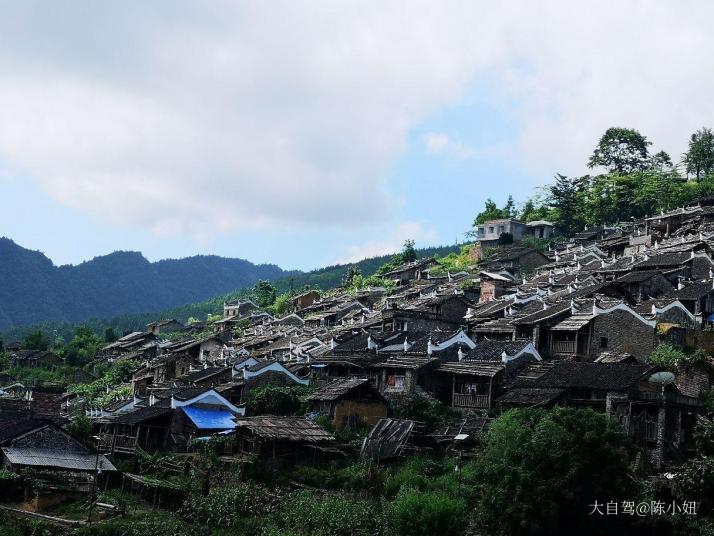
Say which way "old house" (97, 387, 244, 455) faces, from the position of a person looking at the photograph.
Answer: facing the viewer and to the left of the viewer

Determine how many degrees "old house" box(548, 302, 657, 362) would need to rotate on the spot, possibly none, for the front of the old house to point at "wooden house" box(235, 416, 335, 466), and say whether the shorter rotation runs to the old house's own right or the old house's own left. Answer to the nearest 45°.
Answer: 0° — it already faces it

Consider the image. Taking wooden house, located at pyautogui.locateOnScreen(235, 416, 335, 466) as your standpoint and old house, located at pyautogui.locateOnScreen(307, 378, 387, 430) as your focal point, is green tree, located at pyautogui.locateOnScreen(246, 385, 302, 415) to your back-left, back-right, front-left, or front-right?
front-left

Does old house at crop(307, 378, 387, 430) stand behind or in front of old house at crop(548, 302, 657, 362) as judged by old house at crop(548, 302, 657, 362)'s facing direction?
in front

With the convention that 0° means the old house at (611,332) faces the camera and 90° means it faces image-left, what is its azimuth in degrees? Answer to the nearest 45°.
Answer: approximately 45°

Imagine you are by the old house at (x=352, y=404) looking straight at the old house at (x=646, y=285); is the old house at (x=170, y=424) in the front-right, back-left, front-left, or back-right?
back-left

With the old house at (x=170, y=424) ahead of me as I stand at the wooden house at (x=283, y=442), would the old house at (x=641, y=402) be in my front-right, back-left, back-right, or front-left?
back-right

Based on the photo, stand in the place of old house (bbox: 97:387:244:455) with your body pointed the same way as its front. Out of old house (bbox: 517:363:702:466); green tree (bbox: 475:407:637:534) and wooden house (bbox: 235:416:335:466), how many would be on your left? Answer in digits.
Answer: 3

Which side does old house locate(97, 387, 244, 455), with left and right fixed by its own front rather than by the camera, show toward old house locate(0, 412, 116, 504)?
front

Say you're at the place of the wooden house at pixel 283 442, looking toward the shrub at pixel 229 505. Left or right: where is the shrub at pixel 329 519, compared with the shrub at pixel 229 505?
left

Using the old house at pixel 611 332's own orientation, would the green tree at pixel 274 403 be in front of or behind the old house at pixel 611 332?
in front

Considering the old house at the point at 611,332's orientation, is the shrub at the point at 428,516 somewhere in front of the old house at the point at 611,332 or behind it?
in front

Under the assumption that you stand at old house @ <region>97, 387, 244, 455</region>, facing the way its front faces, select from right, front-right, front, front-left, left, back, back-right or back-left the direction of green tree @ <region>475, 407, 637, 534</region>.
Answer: left

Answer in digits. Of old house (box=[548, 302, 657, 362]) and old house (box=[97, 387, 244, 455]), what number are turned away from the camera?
0

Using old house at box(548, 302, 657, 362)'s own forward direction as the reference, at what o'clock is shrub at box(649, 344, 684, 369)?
The shrub is roughly at 9 o'clock from the old house.

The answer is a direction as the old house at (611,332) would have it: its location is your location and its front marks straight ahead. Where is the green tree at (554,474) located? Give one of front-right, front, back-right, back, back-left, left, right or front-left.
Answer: front-left

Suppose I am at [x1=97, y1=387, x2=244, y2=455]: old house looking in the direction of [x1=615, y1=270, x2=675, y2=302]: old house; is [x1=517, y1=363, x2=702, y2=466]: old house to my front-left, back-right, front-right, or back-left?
front-right
